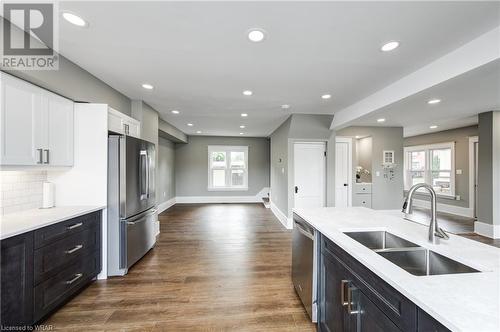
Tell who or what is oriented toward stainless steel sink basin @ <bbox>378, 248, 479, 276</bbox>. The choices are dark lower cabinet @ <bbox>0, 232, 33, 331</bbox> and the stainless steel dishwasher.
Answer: the dark lower cabinet

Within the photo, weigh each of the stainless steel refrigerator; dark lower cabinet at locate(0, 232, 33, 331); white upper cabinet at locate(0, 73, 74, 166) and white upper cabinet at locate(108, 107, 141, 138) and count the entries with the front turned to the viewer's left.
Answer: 0

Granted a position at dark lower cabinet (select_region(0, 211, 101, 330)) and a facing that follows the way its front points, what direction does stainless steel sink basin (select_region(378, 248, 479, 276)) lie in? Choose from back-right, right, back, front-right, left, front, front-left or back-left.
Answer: front

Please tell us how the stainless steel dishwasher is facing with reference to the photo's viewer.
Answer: facing to the left of the viewer

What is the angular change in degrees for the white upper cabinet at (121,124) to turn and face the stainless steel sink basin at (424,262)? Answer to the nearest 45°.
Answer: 0° — it already faces it

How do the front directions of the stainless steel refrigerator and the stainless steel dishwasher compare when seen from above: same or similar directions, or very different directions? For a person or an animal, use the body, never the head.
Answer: very different directions

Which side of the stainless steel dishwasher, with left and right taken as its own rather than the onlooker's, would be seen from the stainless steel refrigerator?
front

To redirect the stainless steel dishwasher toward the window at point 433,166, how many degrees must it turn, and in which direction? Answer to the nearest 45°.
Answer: approximately 135° to its right

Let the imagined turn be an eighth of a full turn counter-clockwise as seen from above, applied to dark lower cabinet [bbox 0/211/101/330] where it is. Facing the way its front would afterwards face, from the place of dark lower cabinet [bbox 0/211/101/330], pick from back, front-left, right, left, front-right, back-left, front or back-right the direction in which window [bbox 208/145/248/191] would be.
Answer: front-left

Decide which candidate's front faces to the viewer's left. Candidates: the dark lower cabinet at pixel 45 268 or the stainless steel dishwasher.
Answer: the stainless steel dishwasher

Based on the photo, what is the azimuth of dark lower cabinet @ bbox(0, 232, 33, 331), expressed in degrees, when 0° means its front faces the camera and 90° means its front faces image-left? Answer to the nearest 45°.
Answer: approximately 315°

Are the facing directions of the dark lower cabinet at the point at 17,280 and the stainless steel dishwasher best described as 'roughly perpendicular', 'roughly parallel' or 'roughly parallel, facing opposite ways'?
roughly parallel, facing opposite ways

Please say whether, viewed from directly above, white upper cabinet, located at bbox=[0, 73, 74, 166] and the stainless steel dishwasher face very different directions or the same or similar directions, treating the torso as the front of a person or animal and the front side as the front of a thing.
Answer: very different directions
